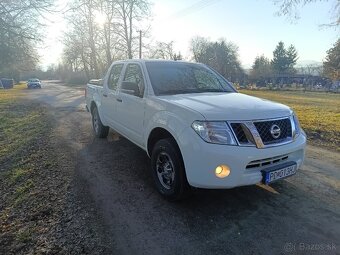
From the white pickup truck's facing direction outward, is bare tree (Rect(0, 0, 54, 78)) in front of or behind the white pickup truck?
behind

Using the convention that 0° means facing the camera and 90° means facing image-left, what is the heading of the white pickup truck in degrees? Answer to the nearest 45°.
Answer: approximately 315°
